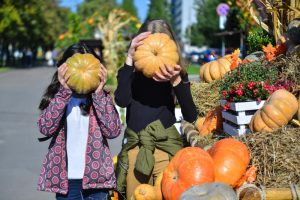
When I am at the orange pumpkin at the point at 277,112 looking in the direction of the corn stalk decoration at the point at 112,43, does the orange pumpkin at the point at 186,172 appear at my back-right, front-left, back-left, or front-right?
back-left

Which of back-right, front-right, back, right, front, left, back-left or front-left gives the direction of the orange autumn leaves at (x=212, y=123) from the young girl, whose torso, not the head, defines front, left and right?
back-left

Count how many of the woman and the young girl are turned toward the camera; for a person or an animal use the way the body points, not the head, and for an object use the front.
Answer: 2

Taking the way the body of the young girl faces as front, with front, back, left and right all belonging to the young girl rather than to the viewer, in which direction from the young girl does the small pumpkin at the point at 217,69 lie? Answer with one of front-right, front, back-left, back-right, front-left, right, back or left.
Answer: back-left

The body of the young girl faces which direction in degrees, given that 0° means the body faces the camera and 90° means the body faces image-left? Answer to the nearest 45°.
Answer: approximately 0°

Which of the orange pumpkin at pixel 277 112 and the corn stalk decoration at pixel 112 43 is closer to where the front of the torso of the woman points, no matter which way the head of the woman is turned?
the orange pumpkin

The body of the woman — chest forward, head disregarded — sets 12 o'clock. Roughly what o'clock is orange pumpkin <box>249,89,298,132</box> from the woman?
The orange pumpkin is roughly at 9 o'clock from the woman.

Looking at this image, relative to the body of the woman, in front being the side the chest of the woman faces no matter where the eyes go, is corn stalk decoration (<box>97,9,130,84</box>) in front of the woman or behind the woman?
behind
